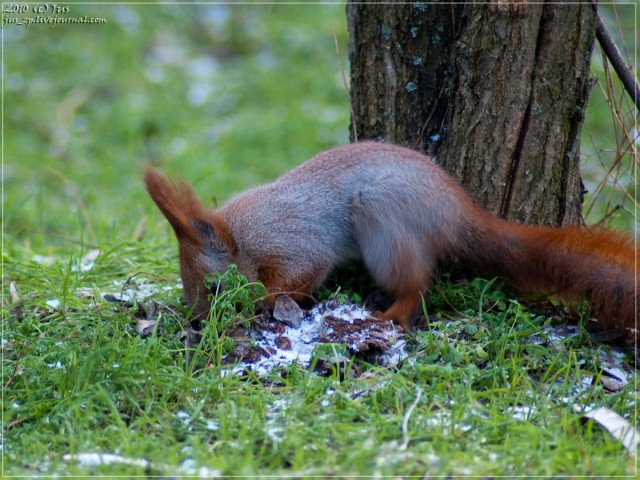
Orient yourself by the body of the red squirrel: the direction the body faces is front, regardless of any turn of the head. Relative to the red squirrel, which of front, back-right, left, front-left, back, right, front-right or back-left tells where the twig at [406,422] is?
left

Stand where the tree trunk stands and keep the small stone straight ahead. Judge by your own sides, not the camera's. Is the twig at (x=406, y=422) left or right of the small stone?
left

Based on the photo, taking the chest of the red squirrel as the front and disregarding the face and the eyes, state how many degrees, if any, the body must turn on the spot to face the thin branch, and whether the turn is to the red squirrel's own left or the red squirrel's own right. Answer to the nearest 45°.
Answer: approximately 180°

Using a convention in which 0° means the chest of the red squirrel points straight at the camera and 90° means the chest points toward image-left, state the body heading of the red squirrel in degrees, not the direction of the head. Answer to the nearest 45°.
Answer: approximately 90°

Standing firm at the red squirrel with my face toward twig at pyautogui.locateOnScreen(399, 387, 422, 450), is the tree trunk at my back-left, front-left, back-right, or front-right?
back-left

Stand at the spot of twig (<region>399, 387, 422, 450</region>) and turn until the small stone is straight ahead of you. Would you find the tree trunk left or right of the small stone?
right
